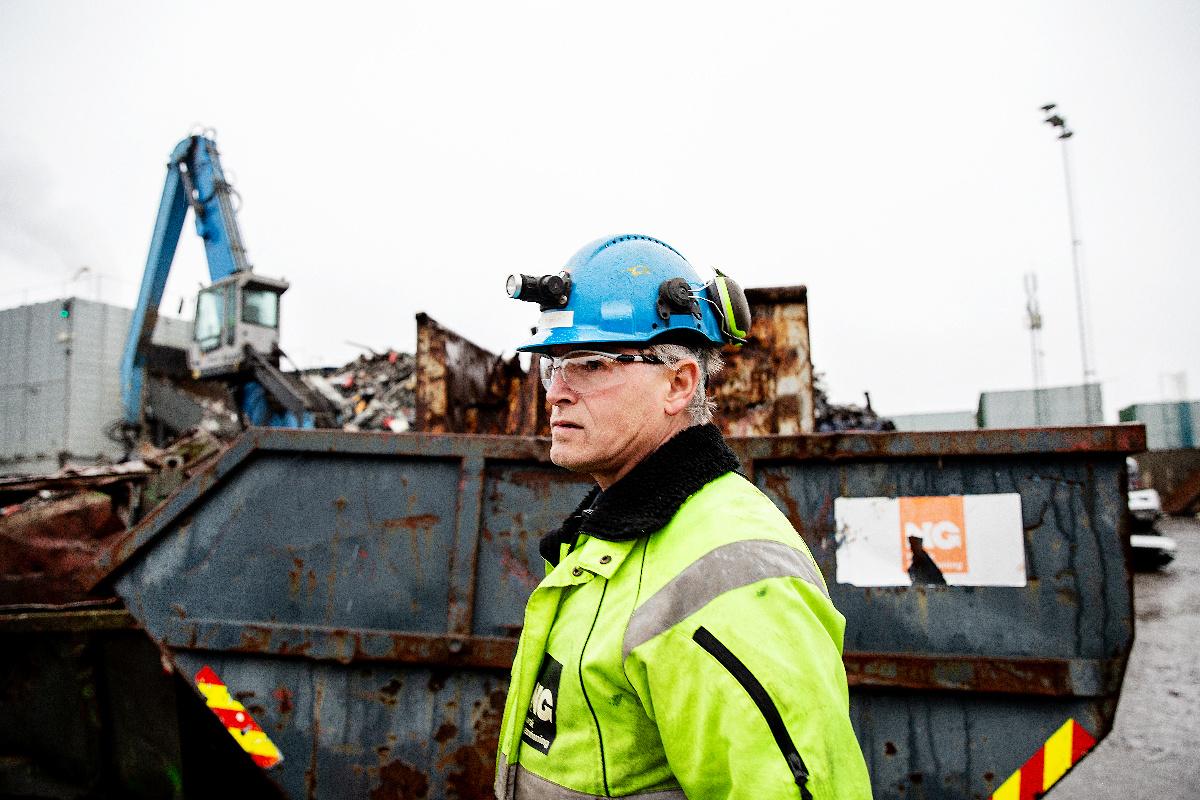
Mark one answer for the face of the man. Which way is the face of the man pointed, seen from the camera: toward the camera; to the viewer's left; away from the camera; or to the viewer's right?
to the viewer's left

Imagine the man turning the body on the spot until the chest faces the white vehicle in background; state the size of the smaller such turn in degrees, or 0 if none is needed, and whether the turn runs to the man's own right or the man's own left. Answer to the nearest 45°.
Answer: approximately 180°

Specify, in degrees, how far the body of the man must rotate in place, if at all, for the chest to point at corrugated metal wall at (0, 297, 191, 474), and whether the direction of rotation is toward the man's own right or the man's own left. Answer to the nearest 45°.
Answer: approximately 90° to the man's own right

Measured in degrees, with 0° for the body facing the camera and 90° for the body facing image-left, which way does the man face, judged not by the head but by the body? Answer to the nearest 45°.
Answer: approximately 45°

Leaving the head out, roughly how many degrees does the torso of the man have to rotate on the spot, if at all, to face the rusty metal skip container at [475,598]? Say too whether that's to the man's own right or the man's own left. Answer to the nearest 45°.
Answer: approximately 90° to the man's own right

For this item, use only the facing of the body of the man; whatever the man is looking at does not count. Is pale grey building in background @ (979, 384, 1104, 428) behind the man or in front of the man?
behind

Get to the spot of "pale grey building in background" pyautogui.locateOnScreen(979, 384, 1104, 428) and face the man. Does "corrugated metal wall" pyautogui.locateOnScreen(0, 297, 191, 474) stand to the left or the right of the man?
right
